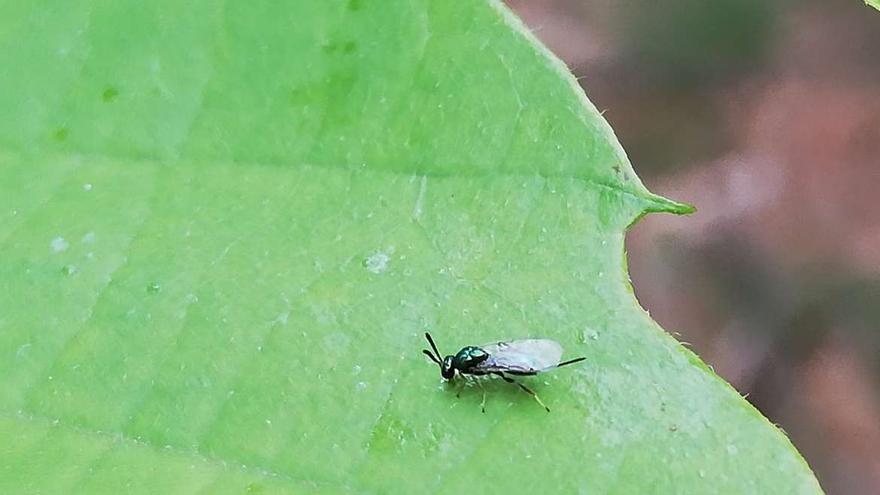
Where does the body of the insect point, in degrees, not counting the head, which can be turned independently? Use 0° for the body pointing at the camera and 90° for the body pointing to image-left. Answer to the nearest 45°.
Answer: approximately 90°
